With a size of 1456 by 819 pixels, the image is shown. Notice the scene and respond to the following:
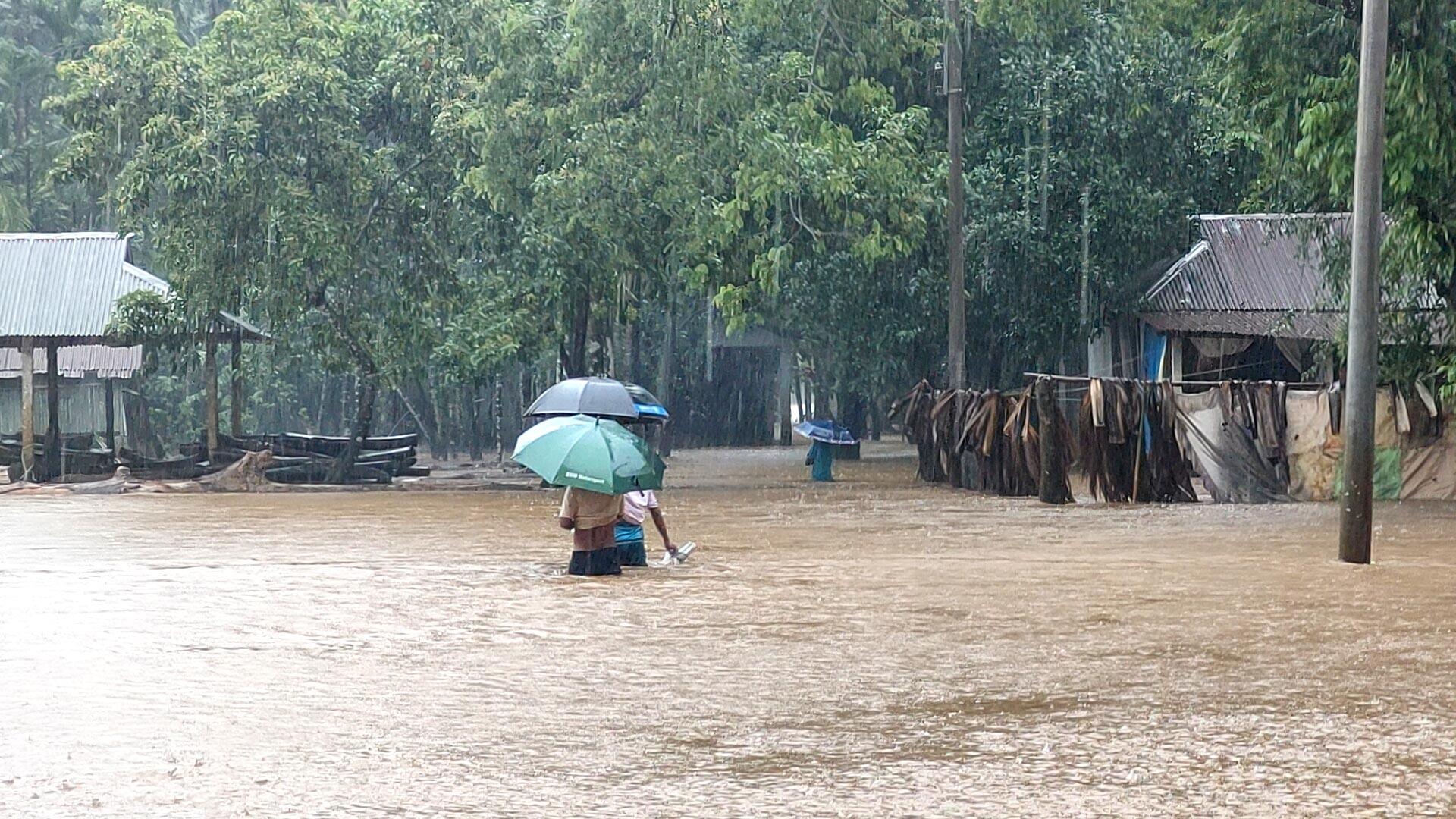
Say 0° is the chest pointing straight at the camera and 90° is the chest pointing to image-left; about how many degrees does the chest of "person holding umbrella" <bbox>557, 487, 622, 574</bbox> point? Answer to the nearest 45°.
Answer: approximately 180°

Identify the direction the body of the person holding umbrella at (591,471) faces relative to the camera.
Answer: away from the camera

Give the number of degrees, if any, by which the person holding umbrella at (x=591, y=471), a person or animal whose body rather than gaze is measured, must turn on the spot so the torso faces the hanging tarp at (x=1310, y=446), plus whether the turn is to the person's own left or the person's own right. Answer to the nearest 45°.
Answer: approximately 45° to the person's own right

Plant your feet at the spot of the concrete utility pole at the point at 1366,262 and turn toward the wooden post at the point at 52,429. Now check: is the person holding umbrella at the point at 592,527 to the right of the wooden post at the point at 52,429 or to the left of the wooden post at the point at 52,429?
left

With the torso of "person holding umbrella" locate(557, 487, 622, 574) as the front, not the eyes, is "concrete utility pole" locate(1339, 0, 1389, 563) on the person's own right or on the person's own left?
on the person's own right

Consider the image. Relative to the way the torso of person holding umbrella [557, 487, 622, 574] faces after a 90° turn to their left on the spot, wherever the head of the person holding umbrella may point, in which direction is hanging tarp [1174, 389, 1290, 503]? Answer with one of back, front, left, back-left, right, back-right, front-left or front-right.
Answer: back-right

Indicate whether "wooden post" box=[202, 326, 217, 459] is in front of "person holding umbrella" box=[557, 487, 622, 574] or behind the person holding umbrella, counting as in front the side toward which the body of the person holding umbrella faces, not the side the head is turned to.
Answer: in front

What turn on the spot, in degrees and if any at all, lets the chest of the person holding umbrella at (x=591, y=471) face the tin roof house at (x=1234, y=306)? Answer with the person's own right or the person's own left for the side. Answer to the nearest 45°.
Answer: approximately 45° to the person's own right
